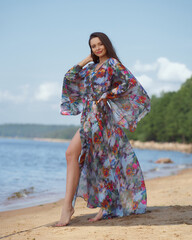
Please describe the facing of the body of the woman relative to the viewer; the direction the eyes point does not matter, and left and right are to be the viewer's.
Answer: facing the viewer and to the left of the viewer
